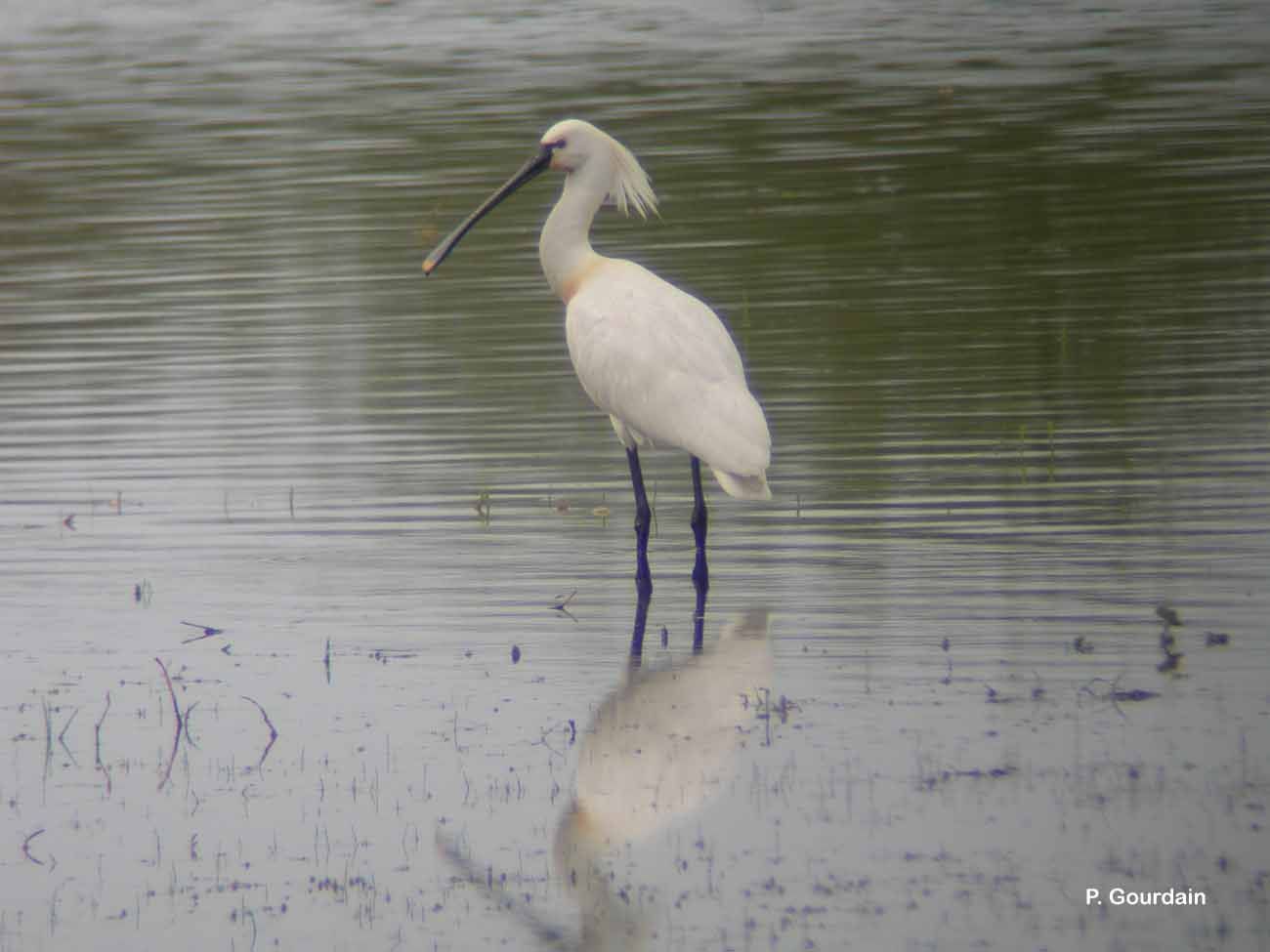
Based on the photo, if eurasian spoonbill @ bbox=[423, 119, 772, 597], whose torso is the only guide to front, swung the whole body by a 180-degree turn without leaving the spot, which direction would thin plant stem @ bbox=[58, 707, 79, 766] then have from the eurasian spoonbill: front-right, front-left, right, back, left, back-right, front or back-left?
back-right

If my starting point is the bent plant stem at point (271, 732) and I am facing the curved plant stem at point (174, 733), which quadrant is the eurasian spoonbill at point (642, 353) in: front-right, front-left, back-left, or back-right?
back-right

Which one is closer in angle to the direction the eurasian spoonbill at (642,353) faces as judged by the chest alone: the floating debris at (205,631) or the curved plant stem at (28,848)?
the floating debris

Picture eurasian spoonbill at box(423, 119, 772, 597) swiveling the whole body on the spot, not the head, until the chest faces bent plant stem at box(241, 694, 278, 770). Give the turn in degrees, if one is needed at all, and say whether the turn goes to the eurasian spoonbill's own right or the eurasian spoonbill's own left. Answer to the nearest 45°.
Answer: approximately 45° to the eurasian spoonbill's own left

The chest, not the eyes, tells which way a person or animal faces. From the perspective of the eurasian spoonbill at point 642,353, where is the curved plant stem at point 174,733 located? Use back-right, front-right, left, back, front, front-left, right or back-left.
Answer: front-left

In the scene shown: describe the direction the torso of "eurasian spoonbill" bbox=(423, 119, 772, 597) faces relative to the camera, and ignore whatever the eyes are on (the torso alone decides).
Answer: to the viewer's left

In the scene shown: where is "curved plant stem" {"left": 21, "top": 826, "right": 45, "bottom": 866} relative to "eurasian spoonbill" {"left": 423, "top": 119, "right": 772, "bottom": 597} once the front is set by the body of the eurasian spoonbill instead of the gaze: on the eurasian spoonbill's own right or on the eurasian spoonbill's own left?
on the eurasian spoonbill's own left
